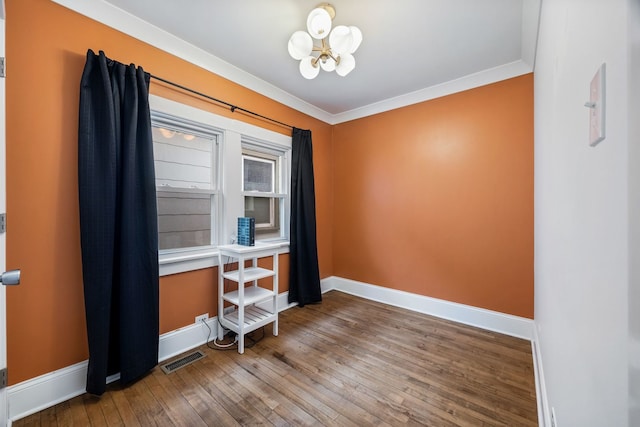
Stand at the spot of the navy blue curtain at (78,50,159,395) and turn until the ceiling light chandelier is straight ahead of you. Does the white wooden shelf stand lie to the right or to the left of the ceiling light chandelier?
left

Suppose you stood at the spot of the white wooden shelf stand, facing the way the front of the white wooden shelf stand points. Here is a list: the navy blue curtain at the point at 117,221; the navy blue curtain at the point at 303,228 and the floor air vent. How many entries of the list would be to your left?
1

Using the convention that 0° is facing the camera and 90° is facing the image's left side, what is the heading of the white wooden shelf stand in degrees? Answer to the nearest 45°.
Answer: approximately 315°

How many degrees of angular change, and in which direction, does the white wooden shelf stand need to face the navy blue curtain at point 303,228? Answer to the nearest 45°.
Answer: approximately 90° to its left

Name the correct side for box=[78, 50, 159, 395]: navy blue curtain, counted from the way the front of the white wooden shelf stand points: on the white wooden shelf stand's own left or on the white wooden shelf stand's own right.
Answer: on the white wooden shelf stand's own right

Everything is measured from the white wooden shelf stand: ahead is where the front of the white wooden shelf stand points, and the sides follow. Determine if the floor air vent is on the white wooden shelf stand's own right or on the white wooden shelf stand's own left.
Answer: on the white wooden shelf stand's own right
